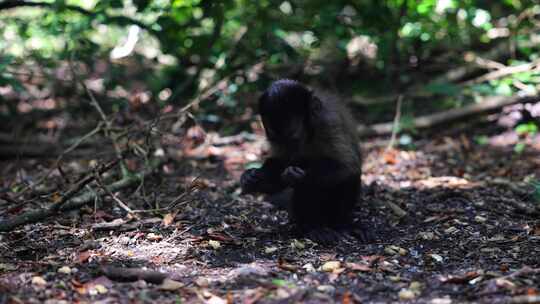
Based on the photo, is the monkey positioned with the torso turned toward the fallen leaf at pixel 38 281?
yes

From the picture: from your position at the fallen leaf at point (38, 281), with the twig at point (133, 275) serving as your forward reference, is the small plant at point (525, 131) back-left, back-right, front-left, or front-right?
front-left

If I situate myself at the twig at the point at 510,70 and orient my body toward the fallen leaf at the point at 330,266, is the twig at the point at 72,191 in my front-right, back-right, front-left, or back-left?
front-right

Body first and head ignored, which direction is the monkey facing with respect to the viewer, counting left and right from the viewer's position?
facing the viewer and to the left of the viewer

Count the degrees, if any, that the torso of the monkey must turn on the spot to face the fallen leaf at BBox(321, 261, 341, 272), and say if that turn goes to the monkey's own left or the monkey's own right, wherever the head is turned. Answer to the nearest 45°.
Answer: approximately 45° to the monkey's own left

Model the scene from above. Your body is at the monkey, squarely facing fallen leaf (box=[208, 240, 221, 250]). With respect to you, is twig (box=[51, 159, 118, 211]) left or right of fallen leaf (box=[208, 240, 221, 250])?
right

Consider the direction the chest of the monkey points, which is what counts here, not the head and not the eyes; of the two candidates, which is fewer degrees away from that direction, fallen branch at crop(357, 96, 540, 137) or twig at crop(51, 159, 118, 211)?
the twig

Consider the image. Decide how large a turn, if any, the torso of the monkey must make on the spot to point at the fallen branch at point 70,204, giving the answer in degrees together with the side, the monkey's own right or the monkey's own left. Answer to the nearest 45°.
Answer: approximately 45° to the monkey's own right

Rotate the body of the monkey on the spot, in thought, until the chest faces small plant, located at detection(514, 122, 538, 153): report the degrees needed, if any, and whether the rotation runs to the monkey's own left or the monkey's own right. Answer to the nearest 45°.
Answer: approximately 180°

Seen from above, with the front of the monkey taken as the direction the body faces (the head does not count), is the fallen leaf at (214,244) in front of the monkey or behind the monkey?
in front

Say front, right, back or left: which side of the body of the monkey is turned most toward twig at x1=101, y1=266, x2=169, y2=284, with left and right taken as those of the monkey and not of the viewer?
front

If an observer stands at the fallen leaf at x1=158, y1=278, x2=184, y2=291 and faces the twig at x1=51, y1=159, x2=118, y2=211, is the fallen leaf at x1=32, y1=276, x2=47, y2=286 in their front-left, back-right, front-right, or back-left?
front-left

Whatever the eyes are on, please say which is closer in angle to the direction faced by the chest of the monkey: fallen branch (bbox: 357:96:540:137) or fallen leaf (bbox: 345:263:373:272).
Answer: the fallen leaf

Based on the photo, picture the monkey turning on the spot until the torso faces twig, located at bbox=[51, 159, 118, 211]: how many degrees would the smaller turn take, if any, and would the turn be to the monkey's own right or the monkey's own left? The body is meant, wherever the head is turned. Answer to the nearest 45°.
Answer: approximately 45° to the monkey's own right

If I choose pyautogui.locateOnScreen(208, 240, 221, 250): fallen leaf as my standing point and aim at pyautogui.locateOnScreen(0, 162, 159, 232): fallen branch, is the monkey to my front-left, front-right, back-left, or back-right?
back-right

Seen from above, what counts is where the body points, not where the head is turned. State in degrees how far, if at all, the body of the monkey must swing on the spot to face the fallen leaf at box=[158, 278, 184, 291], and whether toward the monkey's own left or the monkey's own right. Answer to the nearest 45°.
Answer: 0° — it already faces it

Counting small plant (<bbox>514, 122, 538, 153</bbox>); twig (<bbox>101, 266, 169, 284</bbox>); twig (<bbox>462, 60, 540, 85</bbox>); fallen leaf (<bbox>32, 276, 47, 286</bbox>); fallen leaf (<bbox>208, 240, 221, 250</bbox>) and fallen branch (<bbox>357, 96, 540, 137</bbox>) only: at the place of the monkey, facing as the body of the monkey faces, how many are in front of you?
3
